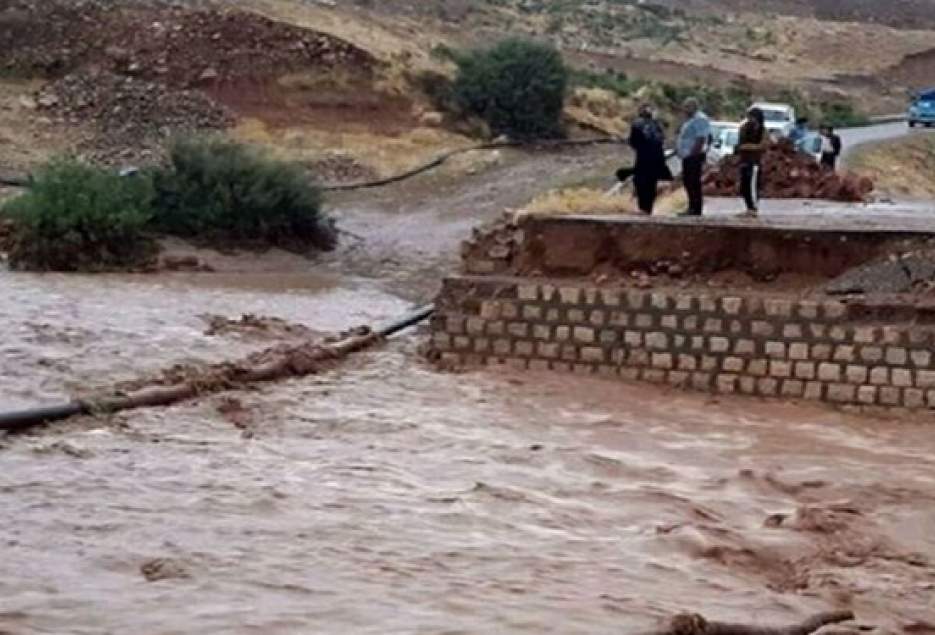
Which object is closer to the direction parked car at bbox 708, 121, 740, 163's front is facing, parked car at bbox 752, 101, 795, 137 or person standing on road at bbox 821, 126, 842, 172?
the person standing on road

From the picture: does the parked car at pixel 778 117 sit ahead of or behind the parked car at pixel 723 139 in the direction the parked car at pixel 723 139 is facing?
behind

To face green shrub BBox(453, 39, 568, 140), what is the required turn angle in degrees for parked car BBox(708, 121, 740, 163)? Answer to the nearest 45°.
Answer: approximately 90° to its right

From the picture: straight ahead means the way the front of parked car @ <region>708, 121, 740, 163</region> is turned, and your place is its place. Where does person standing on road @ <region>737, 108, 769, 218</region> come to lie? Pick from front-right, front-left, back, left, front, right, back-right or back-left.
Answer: front-left

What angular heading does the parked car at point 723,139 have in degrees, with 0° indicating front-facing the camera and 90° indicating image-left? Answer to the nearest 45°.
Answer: approximately 45°
